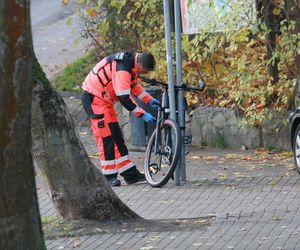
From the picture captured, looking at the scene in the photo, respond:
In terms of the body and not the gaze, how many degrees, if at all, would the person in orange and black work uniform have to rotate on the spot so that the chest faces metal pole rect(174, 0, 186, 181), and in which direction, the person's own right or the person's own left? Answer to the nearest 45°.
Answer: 0° — they already face it

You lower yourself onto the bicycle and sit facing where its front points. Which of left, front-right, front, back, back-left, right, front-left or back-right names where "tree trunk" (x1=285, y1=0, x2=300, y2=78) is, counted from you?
back-left

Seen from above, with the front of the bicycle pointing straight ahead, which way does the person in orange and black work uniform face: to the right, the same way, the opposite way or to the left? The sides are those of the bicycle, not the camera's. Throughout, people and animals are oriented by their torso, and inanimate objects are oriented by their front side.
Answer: to the left

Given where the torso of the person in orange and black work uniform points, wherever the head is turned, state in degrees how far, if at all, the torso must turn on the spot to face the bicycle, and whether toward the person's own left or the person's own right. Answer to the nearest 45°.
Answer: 0° — they already face it

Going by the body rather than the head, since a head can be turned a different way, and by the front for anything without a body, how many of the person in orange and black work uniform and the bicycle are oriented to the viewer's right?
1

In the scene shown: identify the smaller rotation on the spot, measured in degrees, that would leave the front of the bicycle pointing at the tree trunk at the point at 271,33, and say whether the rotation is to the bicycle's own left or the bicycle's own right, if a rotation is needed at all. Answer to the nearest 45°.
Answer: approximately 135° to the bicycle's own left

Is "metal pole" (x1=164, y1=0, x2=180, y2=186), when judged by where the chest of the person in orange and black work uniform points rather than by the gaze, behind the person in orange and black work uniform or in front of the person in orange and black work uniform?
in front

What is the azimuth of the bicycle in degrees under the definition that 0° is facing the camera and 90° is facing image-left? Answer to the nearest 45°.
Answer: approximately 0°

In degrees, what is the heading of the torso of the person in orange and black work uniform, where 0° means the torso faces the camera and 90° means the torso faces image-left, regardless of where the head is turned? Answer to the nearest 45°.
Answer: approximately 270°
